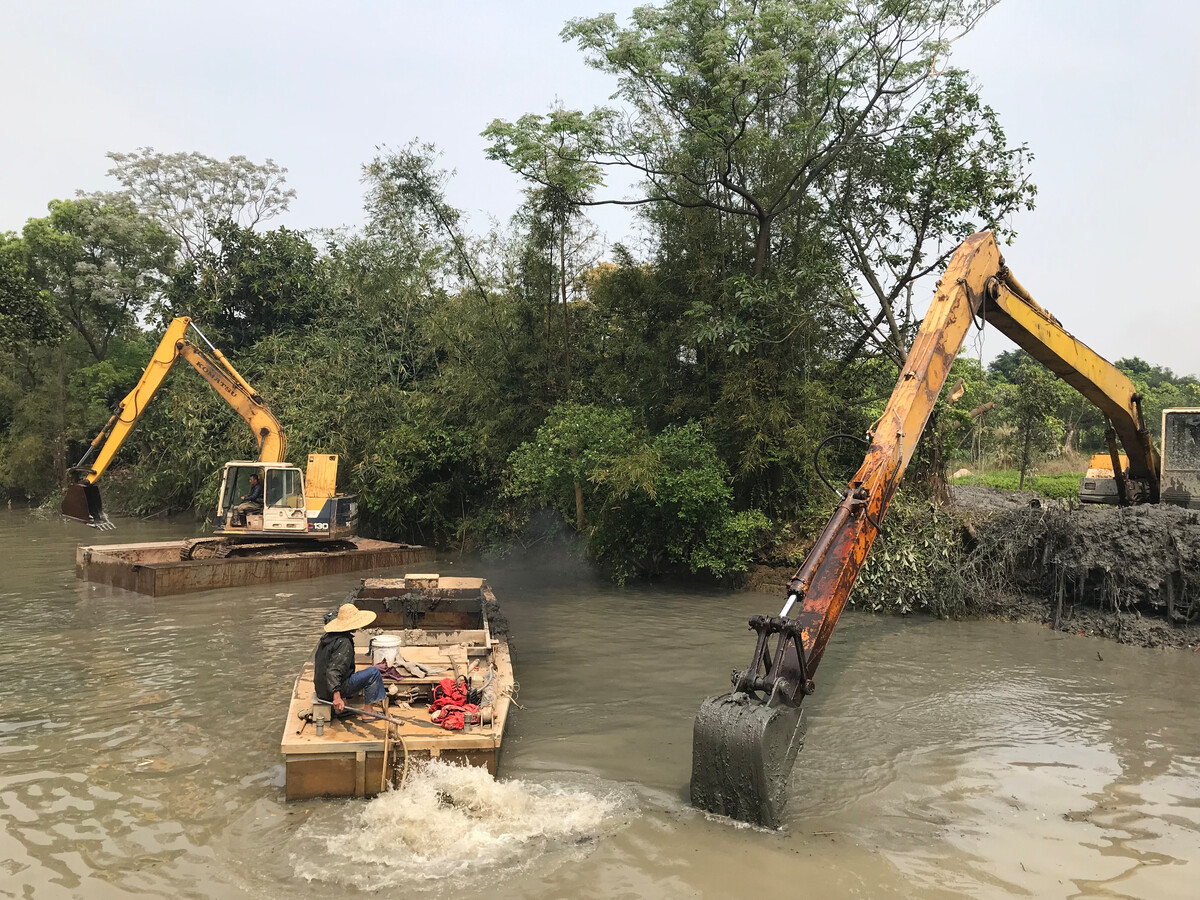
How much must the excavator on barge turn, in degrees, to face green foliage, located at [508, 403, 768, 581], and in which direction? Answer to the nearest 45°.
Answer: approximately 135° to its left

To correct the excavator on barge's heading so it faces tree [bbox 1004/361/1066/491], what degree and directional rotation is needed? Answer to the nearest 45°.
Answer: approximately 180°

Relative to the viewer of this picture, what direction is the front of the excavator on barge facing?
facing to the left of the viewer

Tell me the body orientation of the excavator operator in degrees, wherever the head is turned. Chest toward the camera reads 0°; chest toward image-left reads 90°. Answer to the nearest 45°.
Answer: approximately 90°

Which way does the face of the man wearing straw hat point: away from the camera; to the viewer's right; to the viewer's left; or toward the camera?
to the viewer's right

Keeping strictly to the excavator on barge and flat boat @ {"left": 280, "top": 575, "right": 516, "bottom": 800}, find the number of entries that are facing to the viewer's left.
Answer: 1

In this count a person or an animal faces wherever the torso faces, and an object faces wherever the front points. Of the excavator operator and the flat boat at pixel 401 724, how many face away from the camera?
1

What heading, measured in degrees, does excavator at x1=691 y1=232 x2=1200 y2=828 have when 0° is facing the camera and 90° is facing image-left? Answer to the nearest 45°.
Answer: approximately 45°

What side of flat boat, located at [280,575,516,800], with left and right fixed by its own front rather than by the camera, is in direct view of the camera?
back

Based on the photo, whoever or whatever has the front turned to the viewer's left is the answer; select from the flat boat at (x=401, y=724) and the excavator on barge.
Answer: the excavator on barge
